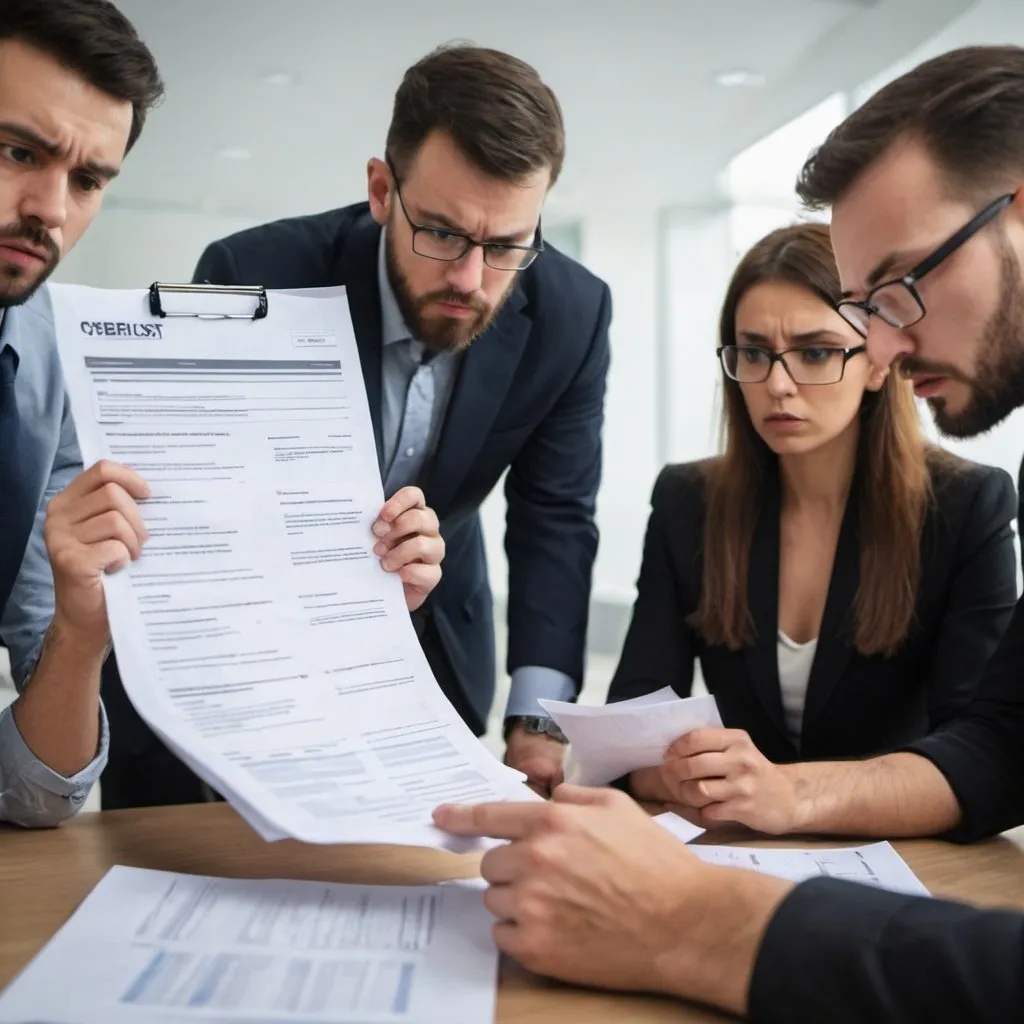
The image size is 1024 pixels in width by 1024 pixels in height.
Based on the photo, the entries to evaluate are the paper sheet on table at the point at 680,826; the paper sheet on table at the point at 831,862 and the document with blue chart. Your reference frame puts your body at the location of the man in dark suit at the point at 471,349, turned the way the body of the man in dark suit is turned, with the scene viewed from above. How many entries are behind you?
0

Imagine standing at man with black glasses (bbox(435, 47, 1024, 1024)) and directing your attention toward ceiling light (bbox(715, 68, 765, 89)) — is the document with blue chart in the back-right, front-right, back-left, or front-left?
back-left

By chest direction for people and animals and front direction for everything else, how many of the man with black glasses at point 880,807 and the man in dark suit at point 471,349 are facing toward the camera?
1

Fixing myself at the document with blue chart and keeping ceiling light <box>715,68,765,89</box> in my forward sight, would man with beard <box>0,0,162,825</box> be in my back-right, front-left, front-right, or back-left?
front-left

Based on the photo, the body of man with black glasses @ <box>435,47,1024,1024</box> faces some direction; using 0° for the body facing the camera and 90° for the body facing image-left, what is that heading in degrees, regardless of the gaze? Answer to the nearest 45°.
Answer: approximately 90°

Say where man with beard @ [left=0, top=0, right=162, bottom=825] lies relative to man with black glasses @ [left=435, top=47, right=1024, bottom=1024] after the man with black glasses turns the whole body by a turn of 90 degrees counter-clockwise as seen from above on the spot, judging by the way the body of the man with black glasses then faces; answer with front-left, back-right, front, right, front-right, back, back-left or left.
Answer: right

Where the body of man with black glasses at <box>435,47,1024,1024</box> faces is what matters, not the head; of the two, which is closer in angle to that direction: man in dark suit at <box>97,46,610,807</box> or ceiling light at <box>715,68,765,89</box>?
the man in dark suit

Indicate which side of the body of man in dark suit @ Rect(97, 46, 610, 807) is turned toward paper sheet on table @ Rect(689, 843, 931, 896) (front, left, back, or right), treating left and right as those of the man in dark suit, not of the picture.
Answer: front

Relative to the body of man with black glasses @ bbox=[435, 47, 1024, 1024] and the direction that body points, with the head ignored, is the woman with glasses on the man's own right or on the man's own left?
on the man's own right

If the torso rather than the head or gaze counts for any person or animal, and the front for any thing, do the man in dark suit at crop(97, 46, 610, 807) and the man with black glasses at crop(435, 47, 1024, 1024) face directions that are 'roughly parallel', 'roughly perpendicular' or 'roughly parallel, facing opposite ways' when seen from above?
roughly perpendicular

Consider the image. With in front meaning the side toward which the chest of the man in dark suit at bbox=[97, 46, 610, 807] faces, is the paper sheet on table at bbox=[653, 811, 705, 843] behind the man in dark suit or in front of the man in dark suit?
in front

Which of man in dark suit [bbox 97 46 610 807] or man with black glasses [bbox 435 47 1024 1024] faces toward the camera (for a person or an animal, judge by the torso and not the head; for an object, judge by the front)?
the man in dark suit

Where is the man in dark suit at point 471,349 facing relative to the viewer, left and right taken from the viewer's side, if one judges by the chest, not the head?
facing the viewer

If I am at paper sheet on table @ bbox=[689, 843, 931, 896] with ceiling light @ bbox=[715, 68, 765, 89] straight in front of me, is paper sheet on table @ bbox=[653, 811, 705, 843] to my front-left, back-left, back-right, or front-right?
front-left

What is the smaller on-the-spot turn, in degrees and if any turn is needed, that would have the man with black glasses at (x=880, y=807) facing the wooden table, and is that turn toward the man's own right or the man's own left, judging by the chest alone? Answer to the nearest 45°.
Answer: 0° — they already face it
